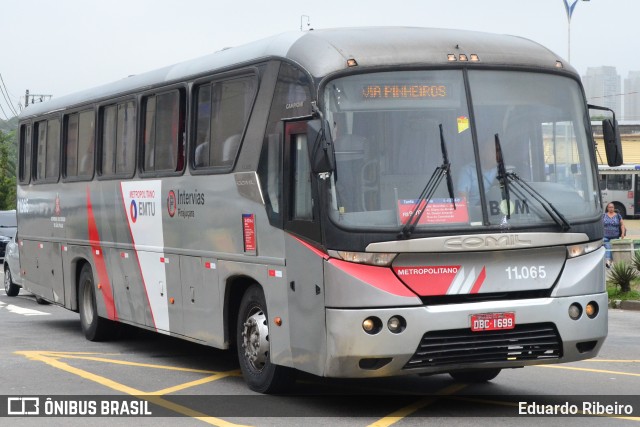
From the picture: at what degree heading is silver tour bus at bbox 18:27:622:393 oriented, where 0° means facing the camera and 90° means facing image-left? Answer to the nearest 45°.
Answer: approximately 315°

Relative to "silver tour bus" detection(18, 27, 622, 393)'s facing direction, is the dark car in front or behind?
behind

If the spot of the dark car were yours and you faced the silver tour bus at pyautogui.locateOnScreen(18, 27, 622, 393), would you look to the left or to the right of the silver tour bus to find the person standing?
left

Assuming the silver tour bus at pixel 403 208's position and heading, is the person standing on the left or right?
on its left

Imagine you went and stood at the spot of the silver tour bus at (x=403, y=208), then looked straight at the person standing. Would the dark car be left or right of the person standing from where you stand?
left
